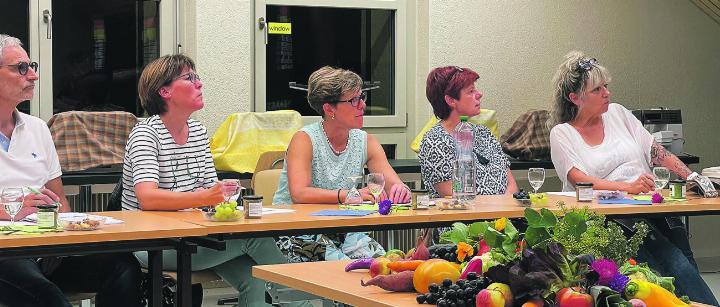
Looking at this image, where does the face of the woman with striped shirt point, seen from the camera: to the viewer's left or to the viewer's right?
to the viewer's right

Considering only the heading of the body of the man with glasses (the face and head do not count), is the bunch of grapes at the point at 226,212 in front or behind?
in front

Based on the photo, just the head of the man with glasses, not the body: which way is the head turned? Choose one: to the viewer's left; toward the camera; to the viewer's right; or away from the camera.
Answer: to the viewer's right

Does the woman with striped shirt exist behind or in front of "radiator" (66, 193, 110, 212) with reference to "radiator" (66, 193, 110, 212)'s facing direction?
in front

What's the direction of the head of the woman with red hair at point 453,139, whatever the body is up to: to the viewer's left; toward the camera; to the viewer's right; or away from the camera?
to the viewer's right

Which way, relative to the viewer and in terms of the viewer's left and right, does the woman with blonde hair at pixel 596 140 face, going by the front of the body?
facing the viewer and to the right of the viewer

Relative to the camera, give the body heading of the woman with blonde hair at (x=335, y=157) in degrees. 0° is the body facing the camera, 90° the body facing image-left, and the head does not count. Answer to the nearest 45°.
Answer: approximately 315°

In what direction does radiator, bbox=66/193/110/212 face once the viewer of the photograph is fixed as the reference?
facing the viewer

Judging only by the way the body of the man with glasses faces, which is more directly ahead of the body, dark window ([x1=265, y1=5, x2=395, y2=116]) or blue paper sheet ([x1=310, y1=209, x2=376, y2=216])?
the blue paper sheet
